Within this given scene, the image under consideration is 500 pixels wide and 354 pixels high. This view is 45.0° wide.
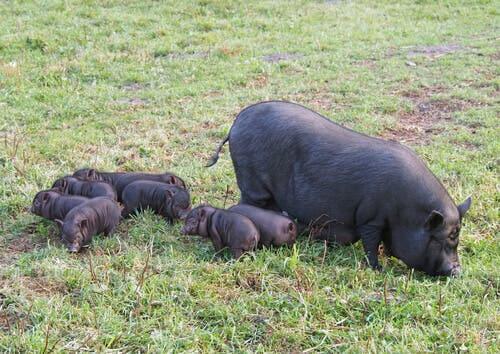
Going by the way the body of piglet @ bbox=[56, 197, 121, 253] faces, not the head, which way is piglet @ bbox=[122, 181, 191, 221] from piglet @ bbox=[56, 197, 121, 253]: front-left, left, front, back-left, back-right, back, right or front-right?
back

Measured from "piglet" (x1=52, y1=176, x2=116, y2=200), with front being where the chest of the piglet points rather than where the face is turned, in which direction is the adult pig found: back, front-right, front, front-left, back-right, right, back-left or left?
back-left

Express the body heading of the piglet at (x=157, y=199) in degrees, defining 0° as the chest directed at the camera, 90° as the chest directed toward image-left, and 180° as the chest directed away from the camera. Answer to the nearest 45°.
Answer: approximately 315°

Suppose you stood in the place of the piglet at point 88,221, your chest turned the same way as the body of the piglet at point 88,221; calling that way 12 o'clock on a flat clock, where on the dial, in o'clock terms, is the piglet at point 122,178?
the piglet at point 122,178 is roughly at 5 o'clock from the piglet at point 88,221.

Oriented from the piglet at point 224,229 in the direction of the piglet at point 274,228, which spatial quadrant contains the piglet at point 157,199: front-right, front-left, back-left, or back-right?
back-left

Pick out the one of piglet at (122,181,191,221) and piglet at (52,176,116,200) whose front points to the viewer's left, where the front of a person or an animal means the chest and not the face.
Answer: piglet at (52,176,116,200)

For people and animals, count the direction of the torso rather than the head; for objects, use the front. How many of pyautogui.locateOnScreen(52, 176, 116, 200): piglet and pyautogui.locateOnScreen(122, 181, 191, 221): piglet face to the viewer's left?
1

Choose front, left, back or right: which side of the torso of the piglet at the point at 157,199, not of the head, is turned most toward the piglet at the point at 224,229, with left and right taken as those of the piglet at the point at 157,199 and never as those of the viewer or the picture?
front

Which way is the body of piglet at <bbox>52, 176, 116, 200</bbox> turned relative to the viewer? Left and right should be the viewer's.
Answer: facing to the left of the viewer

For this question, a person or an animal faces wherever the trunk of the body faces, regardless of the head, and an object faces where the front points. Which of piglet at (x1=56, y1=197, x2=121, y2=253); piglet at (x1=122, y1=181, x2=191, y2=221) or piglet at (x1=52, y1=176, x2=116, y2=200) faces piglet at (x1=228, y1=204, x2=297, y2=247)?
piglet at (x1=122, y1=181, x2=191, y2=221)

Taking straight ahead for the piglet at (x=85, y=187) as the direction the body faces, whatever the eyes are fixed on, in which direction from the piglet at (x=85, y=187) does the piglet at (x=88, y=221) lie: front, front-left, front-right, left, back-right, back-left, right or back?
left

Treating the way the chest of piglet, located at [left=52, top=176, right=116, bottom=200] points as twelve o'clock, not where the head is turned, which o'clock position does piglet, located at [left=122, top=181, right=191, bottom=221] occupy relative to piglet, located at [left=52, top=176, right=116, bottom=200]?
piglet, located at [left=122, top=181, right=191, bottom=221] is roughly at 7 o'clock from piglet, located at [left=52, top=176, right=116, bottom=200].

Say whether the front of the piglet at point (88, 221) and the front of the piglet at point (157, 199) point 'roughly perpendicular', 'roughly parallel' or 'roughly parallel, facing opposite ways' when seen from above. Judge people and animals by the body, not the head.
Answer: roughly perpendicular
